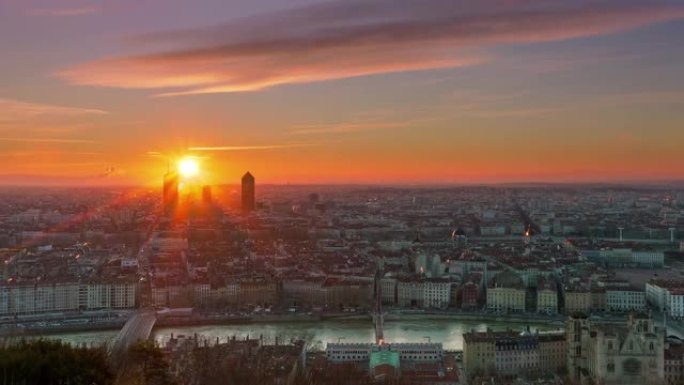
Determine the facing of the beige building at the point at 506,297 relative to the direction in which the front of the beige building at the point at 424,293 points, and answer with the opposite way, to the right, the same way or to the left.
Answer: the same way

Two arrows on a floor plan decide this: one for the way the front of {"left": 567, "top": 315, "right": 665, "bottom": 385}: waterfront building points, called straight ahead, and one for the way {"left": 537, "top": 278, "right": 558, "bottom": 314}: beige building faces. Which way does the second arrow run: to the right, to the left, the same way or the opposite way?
the same way

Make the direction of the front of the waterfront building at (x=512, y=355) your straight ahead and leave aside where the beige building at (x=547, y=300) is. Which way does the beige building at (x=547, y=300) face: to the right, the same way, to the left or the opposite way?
the same way

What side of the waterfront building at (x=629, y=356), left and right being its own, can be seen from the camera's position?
front

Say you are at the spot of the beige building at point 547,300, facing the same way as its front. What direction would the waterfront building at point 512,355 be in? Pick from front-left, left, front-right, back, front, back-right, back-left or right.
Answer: front

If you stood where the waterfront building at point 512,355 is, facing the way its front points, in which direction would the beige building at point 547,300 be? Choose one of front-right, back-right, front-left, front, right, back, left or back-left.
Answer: back

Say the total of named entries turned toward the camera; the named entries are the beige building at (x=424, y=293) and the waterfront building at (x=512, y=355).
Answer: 2

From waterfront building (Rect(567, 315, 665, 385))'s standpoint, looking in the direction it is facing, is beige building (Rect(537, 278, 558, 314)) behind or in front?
behind

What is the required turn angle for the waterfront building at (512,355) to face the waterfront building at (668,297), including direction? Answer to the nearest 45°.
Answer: approximately 135° to its left

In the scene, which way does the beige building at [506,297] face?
toward the camera

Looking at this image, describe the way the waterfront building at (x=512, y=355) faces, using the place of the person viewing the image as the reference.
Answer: facing the viewer

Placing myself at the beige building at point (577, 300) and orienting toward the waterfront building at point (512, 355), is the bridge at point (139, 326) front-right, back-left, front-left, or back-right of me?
front-right

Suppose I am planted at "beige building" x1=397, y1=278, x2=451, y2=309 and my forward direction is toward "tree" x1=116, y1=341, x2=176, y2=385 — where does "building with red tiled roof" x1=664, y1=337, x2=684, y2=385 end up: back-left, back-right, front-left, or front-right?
front-left

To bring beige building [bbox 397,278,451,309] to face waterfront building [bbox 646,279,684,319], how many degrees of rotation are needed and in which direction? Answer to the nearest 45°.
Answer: approximately 90° to its left
